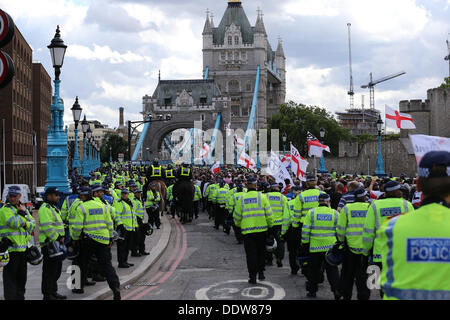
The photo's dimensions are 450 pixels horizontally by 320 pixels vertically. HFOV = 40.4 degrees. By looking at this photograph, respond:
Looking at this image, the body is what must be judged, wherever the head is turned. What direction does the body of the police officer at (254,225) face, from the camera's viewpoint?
away from the camera

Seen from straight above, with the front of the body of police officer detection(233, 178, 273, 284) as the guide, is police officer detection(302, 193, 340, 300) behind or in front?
behind

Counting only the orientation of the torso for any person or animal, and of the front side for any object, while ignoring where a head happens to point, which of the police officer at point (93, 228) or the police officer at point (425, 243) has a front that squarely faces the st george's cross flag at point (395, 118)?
the police officer at point (425, 243)

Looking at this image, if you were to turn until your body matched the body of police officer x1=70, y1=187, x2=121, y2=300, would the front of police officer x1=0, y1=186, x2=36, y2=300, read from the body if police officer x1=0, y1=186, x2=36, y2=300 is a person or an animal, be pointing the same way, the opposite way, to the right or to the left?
the opposite way

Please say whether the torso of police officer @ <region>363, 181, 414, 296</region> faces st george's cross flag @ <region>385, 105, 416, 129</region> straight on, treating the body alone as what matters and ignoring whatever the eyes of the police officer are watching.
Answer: yes

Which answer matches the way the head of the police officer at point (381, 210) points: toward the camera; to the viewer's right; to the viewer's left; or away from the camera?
away from the camera

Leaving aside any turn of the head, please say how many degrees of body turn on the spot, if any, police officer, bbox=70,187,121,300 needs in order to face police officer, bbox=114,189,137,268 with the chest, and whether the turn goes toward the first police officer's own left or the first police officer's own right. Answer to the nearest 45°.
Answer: approximately 45° to the first police officer's own right

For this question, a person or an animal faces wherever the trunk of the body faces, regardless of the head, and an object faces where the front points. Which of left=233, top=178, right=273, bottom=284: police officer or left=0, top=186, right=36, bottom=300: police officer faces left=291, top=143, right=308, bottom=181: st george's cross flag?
left=233, top=178, right=273, bottom=284: police officer

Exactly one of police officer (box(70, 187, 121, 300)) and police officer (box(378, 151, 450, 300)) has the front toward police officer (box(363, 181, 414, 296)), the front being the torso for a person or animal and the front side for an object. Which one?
police officer (box(378, 151, 450, 300))

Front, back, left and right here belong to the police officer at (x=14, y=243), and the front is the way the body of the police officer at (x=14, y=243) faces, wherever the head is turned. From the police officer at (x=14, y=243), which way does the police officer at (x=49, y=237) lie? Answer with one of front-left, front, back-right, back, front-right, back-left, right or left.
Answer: left

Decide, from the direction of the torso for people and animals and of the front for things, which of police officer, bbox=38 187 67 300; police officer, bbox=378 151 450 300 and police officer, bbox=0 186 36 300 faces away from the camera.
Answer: police officer, bbox=378 151 450 300

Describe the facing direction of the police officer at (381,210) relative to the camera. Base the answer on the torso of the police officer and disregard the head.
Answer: away from the camera
